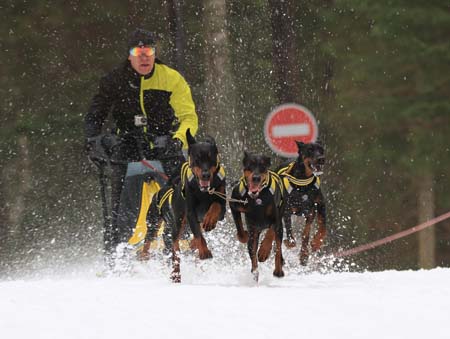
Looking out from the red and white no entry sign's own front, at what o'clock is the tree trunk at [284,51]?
The tree trunk is roughly at 6 o'clock from the red and white no entry sign.

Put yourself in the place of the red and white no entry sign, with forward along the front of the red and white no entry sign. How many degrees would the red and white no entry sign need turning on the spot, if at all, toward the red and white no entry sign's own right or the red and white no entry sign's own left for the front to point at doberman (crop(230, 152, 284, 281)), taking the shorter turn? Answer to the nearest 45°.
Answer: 0° — it already faces it

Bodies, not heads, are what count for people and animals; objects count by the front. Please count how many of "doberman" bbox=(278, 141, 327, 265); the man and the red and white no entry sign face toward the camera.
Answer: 3

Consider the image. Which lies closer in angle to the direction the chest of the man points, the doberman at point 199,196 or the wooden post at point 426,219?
the doberman

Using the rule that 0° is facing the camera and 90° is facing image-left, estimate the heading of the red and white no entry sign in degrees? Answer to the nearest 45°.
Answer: approximately 0°

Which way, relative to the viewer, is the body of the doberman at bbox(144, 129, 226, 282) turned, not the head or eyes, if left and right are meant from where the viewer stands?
facing the viewer and to the right of the viewer

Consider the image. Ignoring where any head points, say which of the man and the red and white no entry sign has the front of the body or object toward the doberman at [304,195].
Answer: the red and white no entry sign

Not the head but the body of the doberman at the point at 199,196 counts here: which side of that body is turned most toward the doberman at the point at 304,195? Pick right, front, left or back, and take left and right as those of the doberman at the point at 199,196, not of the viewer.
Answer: left

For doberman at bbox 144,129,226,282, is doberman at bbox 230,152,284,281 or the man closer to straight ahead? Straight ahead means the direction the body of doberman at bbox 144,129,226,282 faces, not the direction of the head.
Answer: the doberman
